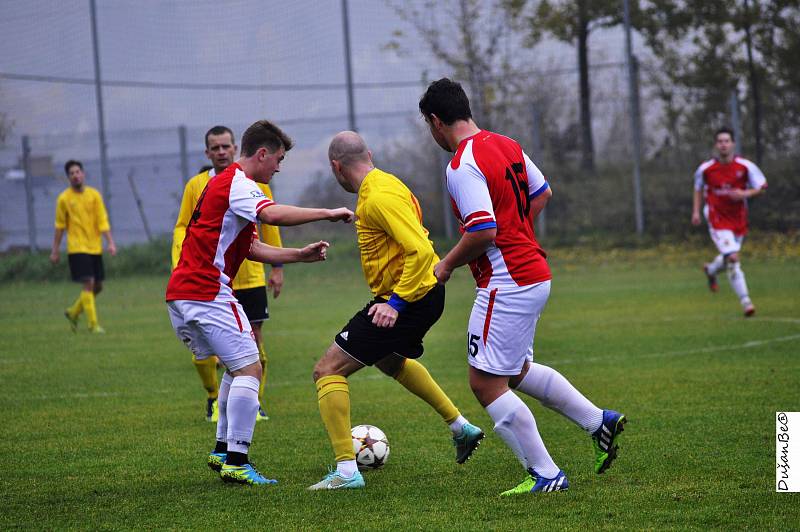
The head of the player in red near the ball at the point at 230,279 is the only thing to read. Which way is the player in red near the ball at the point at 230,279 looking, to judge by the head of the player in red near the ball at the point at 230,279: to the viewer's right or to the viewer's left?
to the viewer's right

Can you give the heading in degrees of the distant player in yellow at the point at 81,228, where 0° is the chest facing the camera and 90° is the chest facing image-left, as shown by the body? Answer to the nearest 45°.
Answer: approximately 0°

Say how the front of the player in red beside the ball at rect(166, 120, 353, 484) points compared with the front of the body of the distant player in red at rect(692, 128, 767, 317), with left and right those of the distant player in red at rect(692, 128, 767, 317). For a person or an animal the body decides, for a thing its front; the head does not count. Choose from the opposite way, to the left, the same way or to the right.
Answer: to the left

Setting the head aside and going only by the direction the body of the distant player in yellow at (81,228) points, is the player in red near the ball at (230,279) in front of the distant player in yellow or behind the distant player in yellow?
in front

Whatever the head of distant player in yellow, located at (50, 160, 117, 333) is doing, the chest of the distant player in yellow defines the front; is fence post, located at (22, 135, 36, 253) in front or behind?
behind

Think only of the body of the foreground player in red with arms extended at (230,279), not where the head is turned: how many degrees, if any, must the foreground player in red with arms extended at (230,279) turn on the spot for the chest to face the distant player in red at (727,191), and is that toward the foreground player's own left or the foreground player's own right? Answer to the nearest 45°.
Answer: approximately 45° to the foreground player's own left

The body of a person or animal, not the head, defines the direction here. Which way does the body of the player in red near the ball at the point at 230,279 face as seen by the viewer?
to the viewer's right

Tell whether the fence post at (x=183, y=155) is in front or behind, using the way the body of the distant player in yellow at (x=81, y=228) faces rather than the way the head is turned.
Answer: behind
